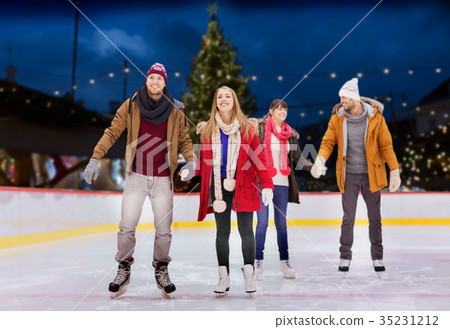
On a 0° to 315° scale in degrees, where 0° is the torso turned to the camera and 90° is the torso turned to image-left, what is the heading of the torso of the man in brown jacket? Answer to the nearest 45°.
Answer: approximately 0°

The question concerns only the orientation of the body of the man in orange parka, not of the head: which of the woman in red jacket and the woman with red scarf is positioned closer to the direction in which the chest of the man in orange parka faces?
the woman in red jacket

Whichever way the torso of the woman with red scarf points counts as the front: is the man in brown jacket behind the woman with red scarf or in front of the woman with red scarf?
in front

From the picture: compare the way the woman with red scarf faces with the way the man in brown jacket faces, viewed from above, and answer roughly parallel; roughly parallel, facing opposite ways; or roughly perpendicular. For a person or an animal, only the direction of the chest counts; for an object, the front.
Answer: roughly parallel

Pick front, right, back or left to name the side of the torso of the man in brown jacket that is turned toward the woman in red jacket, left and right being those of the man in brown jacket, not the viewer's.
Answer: left

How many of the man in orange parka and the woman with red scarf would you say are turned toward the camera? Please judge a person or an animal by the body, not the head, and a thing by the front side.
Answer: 2

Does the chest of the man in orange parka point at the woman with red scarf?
no

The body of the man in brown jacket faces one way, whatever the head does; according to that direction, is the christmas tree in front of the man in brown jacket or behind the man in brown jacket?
behind

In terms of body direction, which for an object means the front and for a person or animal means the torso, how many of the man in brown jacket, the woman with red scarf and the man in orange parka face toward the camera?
3

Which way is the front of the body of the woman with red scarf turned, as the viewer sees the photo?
toward the camera

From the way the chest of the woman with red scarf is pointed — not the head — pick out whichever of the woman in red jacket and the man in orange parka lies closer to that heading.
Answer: the woman in red jacket

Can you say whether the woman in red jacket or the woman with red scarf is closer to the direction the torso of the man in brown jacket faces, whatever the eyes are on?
the woman in red jacket

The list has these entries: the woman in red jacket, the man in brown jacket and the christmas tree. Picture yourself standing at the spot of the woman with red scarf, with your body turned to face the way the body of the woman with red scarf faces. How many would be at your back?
1

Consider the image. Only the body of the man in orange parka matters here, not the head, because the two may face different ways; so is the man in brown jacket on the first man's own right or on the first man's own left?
on the first man's own right

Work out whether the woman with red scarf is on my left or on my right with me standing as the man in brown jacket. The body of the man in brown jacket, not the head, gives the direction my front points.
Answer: on my left

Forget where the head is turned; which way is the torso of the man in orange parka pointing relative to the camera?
toward the camera

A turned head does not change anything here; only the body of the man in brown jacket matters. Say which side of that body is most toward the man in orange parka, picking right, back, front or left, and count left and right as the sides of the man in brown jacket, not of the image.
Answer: left

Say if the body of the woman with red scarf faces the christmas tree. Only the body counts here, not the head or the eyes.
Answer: no

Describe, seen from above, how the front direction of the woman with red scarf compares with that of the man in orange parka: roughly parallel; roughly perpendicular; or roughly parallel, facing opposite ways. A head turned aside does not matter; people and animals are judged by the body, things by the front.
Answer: roughly parallel

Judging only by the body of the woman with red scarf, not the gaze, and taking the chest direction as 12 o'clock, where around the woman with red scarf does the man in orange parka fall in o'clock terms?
The man in orange parka is roughly at 9 o'clock from the woman with red scarf.
